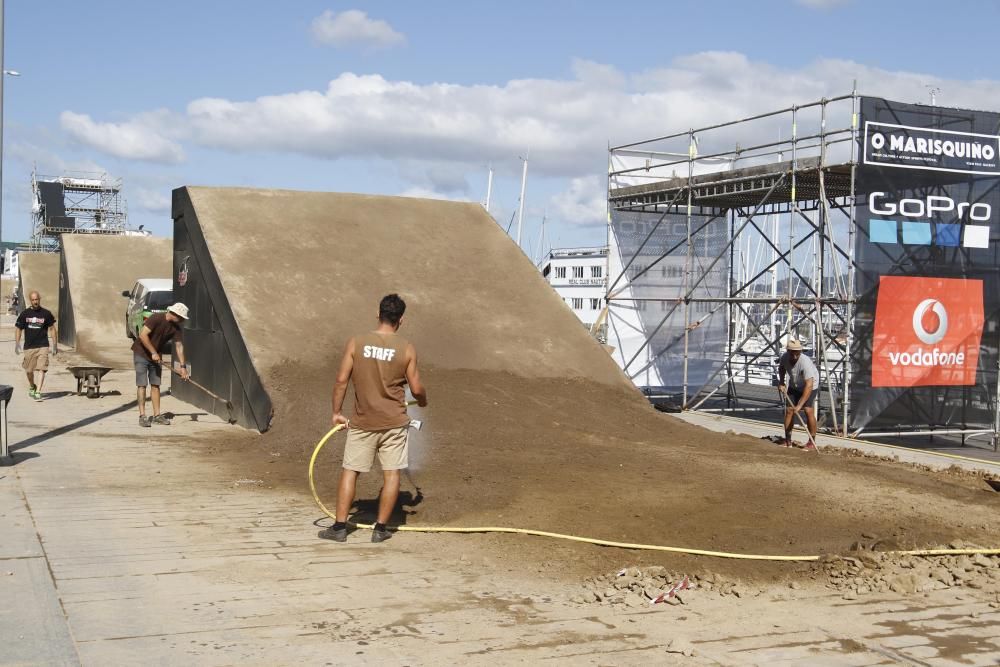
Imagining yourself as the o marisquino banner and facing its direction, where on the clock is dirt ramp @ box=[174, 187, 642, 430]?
The dirt ramp is roughly at 2 o'clock from the o marisquino banner.

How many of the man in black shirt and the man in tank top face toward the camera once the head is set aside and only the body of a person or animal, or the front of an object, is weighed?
1

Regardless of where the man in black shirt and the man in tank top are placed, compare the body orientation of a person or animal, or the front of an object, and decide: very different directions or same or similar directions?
very different directions

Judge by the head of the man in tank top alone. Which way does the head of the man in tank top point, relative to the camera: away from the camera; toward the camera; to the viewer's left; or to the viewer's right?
away from the camera

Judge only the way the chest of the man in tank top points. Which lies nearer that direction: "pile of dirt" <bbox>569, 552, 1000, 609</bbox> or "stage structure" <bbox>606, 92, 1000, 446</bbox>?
the stage structure

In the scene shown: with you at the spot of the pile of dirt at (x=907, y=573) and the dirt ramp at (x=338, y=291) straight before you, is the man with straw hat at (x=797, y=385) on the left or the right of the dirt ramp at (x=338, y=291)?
right

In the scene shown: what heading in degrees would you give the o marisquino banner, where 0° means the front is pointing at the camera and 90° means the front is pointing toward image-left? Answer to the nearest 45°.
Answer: approximately 0°

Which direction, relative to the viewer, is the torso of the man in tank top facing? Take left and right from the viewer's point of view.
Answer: facing away from the viewer

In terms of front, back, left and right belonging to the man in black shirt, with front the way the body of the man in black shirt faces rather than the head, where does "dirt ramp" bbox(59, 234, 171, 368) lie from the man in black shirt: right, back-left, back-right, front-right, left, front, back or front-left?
back
